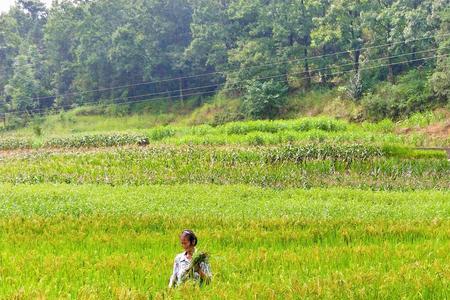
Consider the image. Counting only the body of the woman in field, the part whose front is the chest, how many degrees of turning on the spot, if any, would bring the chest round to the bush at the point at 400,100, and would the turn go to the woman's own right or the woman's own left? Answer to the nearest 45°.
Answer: approximately 180°

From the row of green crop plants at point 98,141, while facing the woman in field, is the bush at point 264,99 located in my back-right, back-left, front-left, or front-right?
back-left

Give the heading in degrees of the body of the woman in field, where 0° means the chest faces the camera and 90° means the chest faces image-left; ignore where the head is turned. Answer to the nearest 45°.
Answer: approximately 45°

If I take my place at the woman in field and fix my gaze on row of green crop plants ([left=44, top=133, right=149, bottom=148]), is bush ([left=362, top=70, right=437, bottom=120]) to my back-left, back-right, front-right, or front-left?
front-right

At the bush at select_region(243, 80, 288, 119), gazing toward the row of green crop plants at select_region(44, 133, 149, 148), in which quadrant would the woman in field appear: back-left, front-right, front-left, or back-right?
front-left

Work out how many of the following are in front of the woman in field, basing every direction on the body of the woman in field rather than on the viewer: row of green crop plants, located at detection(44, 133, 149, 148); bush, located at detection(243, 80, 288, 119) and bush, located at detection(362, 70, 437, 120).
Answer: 0

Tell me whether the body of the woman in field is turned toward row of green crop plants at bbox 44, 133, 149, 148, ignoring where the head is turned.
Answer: no

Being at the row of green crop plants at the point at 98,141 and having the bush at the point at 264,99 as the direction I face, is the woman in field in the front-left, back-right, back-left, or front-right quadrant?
back-right

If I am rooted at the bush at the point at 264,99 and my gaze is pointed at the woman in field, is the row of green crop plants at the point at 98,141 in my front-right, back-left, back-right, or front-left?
front-right

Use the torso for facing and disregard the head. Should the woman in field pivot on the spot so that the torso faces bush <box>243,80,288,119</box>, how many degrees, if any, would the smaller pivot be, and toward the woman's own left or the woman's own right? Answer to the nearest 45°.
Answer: approximately 135° to the woman's own right

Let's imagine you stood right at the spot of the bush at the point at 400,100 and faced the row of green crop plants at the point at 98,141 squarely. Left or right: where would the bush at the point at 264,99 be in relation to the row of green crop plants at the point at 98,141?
right
